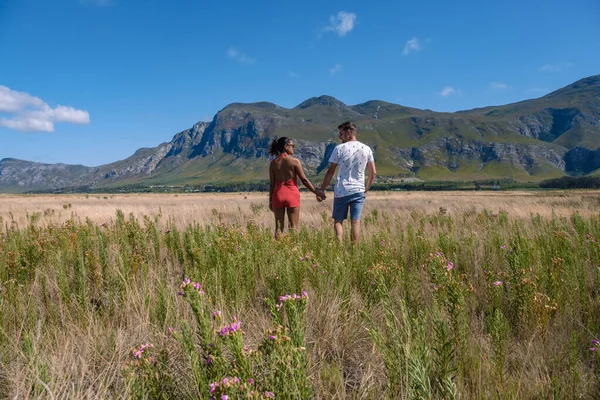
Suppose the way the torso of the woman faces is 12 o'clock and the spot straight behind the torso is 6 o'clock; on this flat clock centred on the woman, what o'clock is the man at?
The man is roughly at 4 o'clock from the woman.

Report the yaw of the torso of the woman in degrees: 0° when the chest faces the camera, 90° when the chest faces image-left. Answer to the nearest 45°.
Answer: approximately 180°
